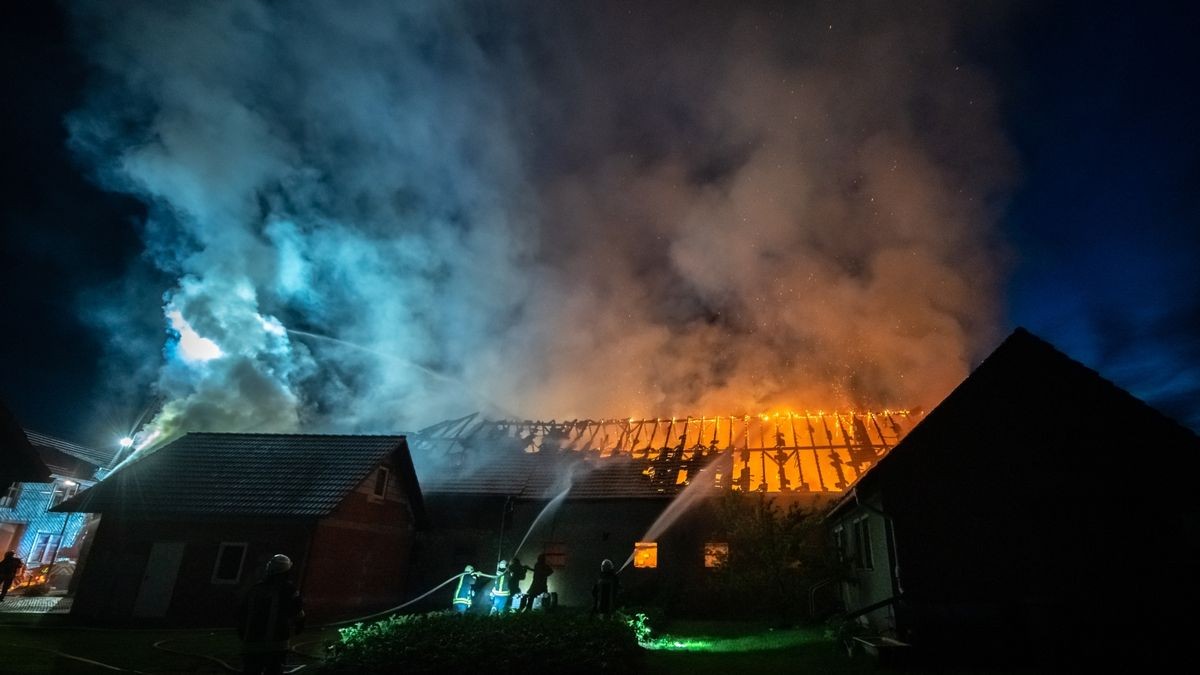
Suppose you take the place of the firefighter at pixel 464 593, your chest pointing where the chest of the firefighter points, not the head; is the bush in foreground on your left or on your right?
on your right

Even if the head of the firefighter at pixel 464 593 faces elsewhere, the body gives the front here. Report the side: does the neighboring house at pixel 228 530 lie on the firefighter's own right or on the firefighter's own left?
on the firefighter's own left

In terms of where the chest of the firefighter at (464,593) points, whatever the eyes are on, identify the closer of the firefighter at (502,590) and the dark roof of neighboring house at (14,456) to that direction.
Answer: the firefighter

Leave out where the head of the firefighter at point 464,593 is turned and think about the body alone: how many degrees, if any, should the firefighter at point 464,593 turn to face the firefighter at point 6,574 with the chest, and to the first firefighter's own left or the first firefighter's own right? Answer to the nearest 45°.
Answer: approximately 90° to the first firefighter's own left

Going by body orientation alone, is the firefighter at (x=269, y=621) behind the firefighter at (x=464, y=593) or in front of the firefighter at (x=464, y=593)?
behind

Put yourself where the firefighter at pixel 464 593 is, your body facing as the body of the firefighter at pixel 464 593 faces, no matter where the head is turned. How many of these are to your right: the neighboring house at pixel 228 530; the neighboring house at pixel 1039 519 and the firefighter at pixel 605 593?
2

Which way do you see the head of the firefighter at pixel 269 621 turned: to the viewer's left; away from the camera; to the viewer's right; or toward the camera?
away from the camera

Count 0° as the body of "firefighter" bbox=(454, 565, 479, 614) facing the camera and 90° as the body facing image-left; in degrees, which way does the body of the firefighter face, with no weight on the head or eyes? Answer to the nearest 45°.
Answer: approximately 225°

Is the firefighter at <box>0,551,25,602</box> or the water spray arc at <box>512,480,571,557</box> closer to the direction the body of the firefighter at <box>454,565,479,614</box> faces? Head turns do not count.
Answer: the water spray arc

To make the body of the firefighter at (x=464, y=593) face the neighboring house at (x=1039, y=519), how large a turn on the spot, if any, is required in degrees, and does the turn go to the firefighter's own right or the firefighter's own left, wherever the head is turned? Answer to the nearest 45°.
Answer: approximately 90° to the firefighter's own right

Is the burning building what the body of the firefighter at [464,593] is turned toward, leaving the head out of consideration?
yes

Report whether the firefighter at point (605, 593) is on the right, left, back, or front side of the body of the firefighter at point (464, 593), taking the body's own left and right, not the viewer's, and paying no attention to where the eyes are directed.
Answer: right

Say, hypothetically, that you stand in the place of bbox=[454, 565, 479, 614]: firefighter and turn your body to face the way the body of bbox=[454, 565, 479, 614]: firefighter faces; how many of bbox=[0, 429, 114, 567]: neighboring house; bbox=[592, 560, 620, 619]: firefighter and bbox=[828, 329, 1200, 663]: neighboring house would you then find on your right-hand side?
2
